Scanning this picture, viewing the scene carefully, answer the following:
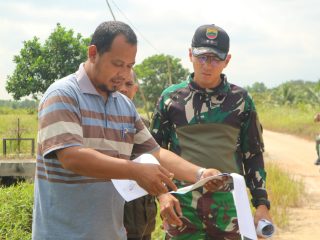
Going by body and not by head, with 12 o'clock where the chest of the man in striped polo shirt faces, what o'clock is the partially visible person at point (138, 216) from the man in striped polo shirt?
The partially visible person is roughly at 8 o'clock from the man in striped polo shirt.

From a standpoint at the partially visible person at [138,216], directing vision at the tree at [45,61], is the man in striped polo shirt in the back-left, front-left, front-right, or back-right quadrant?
back-left

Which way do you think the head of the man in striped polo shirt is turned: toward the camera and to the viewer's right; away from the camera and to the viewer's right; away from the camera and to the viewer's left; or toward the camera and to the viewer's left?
toward the camera and to the viewer's right

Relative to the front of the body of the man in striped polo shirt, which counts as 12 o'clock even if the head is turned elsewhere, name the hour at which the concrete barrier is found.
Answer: The concrete barrier is roughly at 7 o'clock from the man in striped polo shirt.

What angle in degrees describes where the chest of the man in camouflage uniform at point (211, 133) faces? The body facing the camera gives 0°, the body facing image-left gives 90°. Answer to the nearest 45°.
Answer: approximately 0°

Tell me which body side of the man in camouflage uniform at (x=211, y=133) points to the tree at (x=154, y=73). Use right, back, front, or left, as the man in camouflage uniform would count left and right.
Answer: back

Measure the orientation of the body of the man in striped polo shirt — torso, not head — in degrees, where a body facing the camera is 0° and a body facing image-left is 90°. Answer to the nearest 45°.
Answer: approximately 315°

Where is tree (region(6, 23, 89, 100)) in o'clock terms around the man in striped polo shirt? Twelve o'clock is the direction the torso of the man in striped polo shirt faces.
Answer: The tree is roughly at 7 o'clock from the man in striped polo shirt.

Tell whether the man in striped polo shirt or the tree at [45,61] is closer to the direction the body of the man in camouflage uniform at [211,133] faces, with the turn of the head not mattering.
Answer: the man in striped polo shirt
